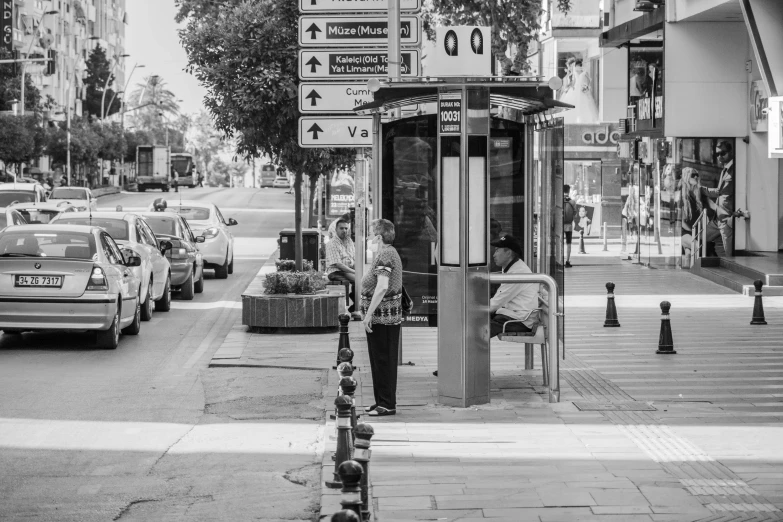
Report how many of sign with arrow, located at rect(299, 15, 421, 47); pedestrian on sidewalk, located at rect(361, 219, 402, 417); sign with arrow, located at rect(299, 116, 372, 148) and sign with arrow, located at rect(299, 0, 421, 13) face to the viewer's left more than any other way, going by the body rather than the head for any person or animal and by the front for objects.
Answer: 1

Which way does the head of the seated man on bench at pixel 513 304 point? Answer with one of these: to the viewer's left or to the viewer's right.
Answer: to the viewer's left

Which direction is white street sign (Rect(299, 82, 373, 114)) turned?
toward the camera

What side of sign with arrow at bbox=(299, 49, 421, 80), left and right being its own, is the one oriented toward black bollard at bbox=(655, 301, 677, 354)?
left

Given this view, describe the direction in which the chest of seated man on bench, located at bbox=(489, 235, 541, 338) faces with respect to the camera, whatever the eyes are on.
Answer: to the viewer's left

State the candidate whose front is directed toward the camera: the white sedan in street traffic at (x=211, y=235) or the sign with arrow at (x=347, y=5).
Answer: the sign with arrow

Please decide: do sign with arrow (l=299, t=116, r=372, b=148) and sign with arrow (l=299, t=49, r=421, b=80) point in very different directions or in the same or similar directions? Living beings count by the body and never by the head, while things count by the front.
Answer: same or similar directions

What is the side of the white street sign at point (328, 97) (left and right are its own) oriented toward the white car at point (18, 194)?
back

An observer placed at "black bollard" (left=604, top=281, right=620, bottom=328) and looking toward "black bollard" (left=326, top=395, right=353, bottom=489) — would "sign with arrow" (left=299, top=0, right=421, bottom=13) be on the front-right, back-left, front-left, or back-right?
front-right

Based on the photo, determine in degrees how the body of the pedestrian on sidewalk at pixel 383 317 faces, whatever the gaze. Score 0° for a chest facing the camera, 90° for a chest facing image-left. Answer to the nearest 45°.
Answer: approximately 90°

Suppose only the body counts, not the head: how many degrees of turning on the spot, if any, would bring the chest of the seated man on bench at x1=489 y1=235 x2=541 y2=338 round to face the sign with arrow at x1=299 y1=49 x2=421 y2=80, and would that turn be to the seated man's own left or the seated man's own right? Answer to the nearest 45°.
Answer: approximately 45° to the seated man's own right

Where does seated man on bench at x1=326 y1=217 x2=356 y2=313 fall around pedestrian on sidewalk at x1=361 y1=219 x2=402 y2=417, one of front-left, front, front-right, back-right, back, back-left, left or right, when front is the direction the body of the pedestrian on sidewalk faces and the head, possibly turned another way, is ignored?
right

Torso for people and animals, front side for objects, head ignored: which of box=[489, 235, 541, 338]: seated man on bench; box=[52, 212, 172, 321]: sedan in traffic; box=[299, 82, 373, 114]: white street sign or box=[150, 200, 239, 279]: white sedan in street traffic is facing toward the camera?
the white street sign

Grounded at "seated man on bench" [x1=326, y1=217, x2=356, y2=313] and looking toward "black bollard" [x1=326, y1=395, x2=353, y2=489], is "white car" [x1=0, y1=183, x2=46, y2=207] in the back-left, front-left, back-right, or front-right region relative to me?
back-right

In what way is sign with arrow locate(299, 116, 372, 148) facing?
toward the camera

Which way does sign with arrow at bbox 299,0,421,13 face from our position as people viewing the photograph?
facing the viewer

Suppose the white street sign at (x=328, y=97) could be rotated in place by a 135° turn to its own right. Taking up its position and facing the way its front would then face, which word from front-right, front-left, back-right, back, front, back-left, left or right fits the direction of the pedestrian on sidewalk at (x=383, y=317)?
back-left

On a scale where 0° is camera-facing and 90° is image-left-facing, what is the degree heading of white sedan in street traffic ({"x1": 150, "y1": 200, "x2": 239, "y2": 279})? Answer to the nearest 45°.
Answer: approximately 180°

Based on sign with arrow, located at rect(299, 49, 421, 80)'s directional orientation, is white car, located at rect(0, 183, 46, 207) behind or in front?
behind
